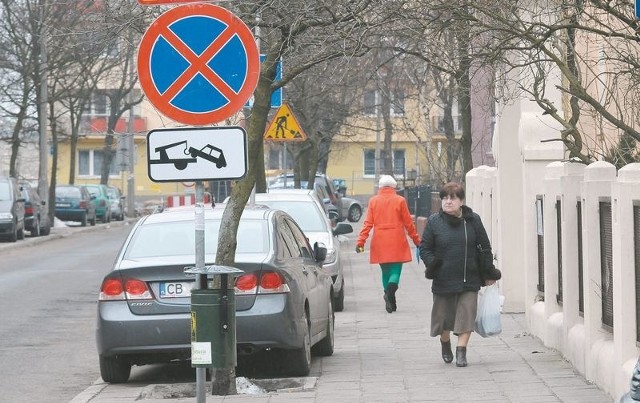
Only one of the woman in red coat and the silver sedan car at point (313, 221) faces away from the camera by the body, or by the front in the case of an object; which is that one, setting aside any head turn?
the woman in red coat

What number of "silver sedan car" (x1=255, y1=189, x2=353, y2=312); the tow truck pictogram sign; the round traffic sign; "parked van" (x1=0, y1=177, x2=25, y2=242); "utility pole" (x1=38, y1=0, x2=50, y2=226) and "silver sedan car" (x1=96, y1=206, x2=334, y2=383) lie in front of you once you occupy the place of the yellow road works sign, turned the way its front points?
4

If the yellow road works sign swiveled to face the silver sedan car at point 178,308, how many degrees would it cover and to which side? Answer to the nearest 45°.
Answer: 0° — it already faces it

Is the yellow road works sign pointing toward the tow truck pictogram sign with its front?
yes

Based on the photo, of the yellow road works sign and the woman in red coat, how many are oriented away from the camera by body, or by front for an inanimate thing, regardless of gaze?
1

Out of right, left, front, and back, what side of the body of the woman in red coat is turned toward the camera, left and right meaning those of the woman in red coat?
back

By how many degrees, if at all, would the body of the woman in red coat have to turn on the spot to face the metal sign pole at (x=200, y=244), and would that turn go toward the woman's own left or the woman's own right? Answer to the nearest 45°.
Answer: approximately 180°
